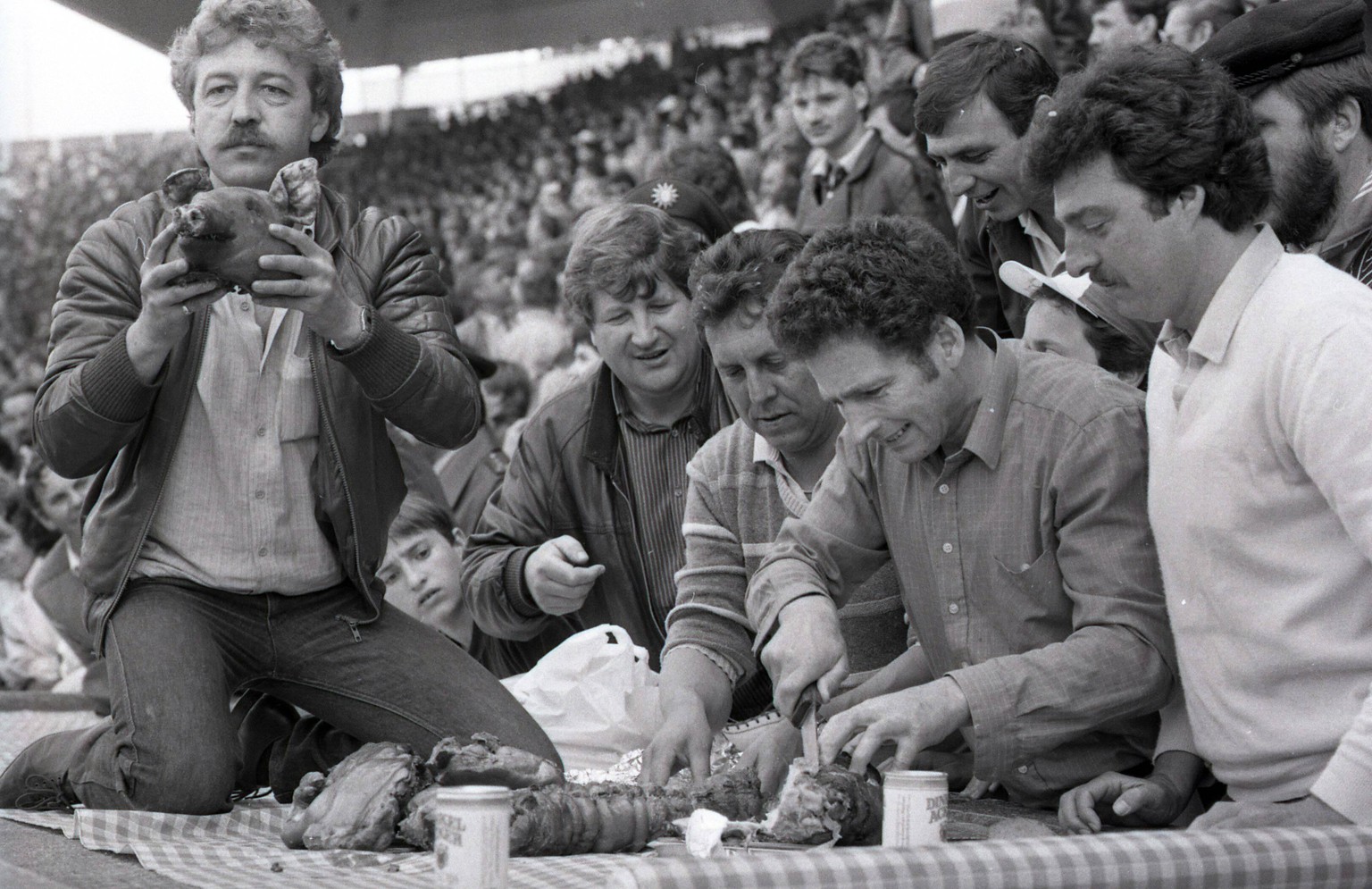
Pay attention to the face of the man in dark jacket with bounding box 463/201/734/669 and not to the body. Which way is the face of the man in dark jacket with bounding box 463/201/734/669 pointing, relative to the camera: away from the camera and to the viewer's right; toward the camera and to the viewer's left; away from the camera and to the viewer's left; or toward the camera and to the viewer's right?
toward the camera and to the viewer's right

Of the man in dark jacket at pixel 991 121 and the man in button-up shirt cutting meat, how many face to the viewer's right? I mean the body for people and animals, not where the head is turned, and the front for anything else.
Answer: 0

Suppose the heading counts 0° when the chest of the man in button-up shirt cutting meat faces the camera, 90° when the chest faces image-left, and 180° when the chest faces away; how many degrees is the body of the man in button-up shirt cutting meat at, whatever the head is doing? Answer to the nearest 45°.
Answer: approximately 45°

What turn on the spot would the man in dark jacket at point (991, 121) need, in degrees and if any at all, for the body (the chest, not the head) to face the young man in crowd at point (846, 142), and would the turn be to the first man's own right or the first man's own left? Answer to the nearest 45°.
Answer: approximately 135° to the first man's own right

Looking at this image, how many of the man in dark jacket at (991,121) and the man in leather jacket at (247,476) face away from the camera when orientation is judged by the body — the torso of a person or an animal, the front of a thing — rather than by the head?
0

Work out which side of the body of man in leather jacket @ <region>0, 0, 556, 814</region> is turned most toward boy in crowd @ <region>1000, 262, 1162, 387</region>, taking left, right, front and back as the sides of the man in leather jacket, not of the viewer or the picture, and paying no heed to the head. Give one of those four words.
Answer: left

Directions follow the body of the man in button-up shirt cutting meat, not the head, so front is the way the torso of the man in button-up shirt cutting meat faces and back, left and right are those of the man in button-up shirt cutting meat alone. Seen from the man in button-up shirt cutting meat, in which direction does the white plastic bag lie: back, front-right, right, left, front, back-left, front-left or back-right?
right

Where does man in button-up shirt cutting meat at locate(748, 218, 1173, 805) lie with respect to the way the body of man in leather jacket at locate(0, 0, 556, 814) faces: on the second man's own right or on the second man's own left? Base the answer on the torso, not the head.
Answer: on the second man's own left

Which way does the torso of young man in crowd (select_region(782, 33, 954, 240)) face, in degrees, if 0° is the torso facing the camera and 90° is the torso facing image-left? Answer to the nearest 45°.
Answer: approximately 45°
